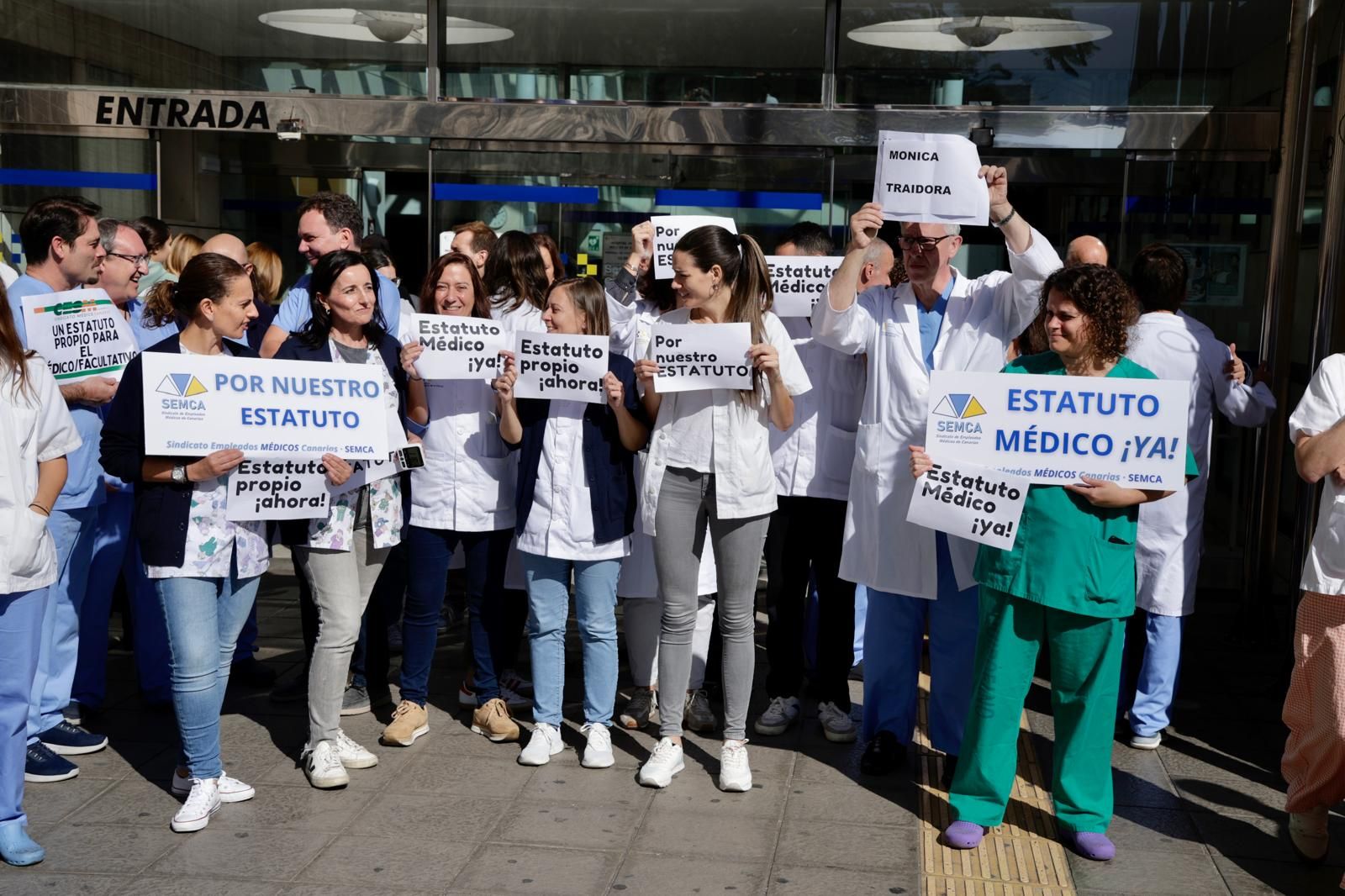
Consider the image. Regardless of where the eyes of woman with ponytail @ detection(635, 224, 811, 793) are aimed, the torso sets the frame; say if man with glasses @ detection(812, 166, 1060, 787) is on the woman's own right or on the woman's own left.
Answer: on the woman's own left

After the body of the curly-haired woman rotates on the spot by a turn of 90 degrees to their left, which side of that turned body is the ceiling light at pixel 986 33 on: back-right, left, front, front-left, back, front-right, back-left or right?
left

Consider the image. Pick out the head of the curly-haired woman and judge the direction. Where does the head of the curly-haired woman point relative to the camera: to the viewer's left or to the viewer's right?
to the viewer's left

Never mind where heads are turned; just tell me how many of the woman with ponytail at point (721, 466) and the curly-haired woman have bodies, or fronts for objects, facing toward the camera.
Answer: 2

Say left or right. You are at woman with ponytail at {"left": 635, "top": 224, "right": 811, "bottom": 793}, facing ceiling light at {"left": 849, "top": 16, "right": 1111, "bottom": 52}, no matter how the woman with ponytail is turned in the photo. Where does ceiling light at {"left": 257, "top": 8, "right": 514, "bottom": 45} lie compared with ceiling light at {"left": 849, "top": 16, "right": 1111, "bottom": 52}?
left

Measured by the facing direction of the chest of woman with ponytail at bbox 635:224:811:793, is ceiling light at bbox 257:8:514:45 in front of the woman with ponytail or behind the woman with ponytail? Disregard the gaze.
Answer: behind

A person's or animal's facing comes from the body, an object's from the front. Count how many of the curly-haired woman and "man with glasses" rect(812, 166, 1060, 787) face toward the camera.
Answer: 2

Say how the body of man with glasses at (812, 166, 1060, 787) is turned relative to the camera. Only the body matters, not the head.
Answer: toward the camera

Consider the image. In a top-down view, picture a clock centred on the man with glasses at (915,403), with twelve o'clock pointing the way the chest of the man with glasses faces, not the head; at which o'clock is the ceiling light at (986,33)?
The ceiling light is roughly at 6 o'clock from the man with glasses.

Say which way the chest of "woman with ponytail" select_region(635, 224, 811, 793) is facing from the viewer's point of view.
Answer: toward the camera

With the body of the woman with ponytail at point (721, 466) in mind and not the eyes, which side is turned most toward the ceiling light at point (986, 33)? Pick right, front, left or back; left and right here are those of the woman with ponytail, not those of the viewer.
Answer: back
